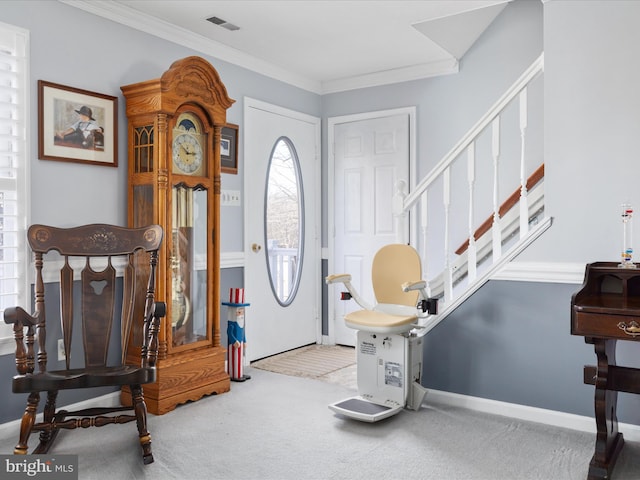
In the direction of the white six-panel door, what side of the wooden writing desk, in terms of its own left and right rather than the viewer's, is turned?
right

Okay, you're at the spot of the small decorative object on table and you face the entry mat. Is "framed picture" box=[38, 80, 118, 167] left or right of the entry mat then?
left

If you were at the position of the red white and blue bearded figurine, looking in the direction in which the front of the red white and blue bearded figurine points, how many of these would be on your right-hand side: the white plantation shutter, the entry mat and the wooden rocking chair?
2

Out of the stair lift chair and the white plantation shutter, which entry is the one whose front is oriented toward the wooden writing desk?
the white plantation shutter

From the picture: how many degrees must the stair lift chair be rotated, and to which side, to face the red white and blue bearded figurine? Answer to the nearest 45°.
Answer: approximately 90° to its right

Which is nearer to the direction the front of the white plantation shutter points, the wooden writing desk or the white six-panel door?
the wooden writing desk

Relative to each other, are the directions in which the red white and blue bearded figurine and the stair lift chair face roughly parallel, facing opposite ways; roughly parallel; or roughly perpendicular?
roughly perpendicular

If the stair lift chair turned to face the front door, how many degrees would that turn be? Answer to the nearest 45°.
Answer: approximately 90° to its right

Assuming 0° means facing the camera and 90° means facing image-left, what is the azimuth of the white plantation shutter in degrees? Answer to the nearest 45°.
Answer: approximately 315°

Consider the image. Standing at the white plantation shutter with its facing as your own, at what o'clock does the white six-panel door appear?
The white six-panel door is roughly at 10 o'clock from the white plantation shutter.

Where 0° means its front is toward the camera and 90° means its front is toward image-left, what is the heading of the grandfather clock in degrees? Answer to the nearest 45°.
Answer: approximately 315°
